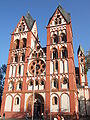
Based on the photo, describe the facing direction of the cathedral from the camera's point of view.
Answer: facing the viewer
